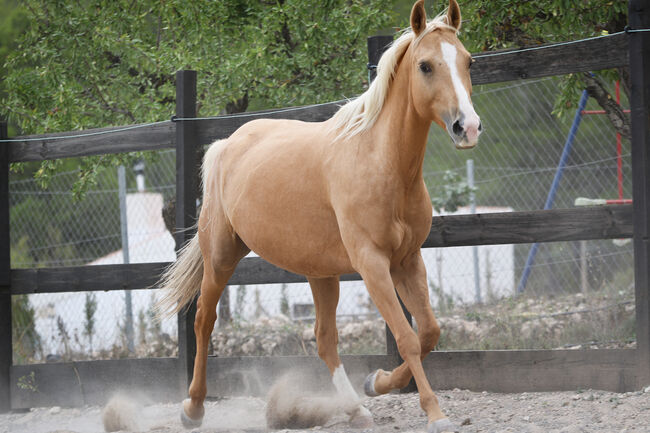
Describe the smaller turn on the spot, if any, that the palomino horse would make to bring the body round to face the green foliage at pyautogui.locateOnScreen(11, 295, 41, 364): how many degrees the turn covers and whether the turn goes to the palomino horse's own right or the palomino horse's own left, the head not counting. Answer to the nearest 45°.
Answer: approximately 180°

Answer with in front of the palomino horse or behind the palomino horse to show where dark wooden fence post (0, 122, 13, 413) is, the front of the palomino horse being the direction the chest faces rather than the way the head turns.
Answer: behind

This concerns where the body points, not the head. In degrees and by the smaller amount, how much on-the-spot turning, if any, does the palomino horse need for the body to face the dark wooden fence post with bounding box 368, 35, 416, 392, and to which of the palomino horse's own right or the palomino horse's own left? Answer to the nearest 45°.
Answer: approximately 135° to the palomino horse's own left

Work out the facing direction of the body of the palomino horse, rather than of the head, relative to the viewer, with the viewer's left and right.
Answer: facing the viewer and to the right of the viewer

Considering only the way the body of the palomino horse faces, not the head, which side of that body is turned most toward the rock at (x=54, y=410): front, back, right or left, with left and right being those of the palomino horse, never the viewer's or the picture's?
back

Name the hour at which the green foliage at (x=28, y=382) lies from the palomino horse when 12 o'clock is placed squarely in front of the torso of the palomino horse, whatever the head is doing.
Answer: The green foliage is roughly at 6 o'clock from the palomino horse.

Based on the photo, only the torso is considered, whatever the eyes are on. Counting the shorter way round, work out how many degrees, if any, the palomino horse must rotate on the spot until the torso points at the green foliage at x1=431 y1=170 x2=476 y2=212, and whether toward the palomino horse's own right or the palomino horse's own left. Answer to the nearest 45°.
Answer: approximately 135° to the palomino horse's own left

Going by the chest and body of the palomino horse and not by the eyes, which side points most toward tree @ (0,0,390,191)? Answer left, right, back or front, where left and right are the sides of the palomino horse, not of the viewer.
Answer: back
